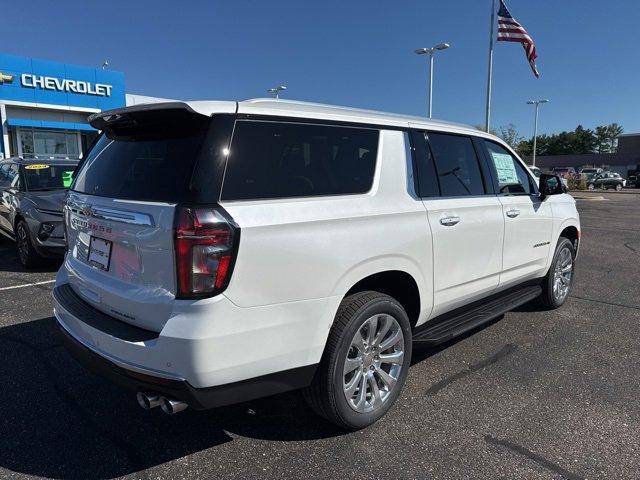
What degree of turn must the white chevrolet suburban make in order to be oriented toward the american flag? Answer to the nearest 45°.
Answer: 0° — it already faces it

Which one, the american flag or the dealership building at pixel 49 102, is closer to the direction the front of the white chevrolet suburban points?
the american flag

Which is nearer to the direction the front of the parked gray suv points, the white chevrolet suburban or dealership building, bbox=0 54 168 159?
the white chevrolet suburban

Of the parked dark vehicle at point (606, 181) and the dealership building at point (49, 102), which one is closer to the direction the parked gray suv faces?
the parked dark vehicle

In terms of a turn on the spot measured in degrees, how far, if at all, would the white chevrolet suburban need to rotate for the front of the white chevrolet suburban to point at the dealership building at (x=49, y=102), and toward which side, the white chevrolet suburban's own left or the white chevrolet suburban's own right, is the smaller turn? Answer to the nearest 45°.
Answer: approximately 90° to the white chevrolet suburban's own left

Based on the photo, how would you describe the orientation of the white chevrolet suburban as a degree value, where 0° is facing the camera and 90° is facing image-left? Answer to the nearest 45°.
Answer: approximately 225°

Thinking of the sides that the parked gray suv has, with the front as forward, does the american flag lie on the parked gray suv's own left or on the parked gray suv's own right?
on the parked gray suv's own left

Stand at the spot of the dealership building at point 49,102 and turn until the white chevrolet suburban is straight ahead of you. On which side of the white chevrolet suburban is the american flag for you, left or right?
left

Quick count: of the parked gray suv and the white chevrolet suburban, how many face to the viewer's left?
0

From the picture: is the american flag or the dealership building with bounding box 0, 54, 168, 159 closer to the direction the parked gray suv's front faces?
the american flag

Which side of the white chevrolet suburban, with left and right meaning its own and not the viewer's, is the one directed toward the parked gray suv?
left

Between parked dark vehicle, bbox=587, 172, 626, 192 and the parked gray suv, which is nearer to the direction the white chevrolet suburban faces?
the parked dark vehicle
